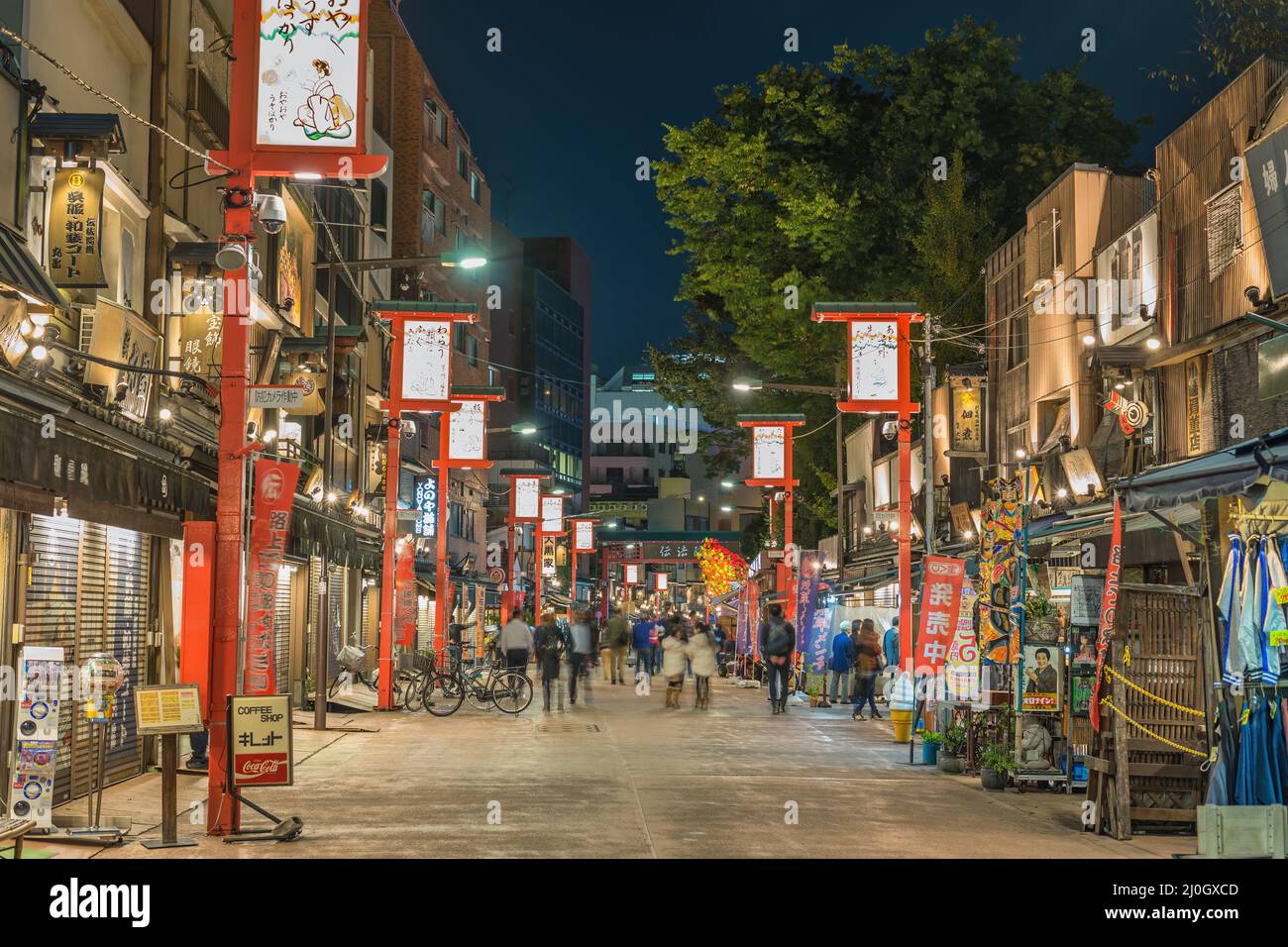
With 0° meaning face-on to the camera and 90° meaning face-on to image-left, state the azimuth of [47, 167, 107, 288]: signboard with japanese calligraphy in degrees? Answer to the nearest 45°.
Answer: approximately 0°

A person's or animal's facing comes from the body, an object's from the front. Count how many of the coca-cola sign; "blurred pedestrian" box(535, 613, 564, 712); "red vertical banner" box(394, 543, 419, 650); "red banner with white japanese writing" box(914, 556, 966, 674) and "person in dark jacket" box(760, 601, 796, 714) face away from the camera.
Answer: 2

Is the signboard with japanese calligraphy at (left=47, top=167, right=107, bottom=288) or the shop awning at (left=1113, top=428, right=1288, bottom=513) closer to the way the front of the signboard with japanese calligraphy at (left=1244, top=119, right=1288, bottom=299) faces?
the signboard with japanese calligraphy

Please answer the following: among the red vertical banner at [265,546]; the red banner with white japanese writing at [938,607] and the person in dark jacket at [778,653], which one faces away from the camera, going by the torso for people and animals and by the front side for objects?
the person in dark jacket

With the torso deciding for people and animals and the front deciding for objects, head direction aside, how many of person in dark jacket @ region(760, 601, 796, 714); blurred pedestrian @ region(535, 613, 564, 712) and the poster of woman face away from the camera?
2

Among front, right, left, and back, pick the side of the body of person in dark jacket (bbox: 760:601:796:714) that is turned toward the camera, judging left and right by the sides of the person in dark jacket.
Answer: back

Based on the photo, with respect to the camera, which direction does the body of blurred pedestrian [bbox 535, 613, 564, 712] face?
away from the camera

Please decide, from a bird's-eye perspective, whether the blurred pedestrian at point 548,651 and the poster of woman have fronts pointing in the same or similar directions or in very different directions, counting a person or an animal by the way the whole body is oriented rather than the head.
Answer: very different directions
